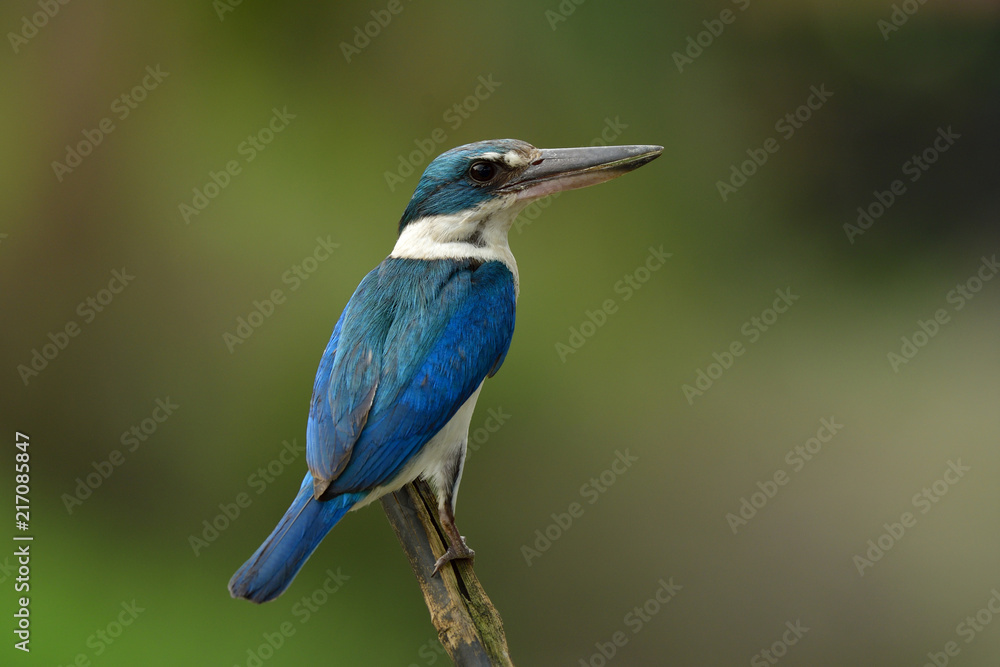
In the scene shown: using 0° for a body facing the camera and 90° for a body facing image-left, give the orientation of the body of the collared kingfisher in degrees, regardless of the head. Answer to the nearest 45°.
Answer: approximately 225°
